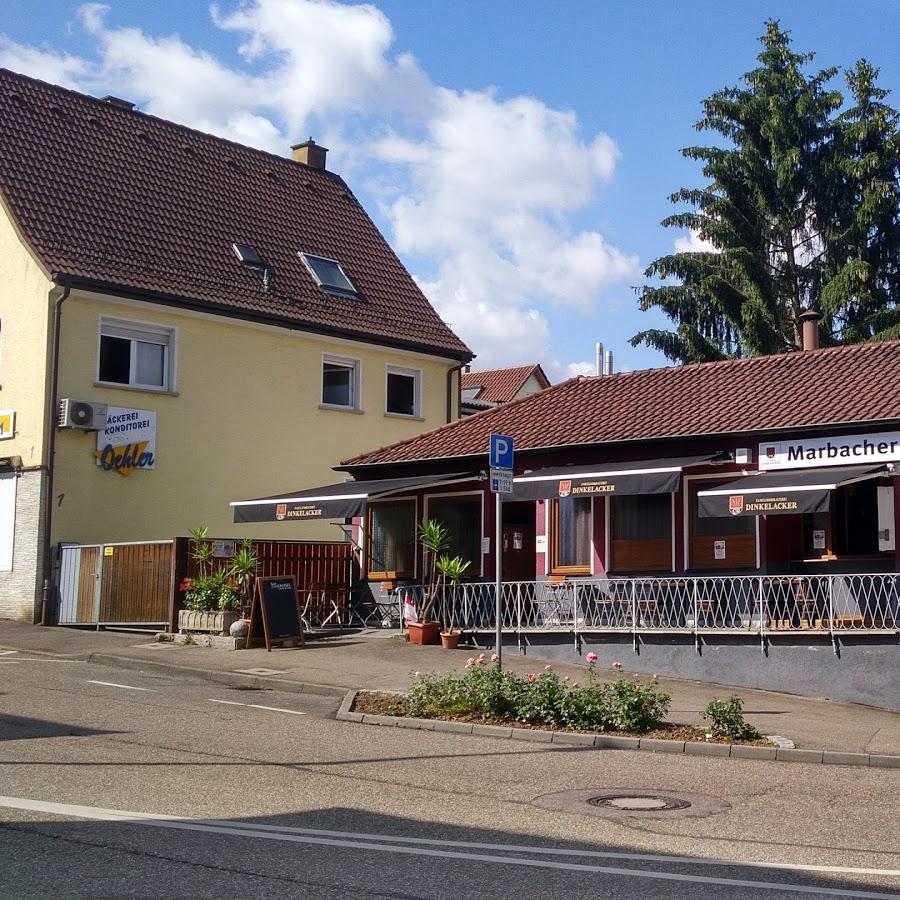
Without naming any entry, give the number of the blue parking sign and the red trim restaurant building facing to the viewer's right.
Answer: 0

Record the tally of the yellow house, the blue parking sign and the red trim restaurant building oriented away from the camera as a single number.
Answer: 0

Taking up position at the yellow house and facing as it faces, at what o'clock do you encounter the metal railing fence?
The metal railing fence is roughly at 9 o'clock from the yellow house.

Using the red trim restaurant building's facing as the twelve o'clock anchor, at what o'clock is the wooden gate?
The wooden gate is roughly at 2 o'clock from the red trim restaurant building.

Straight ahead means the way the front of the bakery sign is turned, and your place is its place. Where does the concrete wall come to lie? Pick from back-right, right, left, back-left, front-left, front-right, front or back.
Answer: front

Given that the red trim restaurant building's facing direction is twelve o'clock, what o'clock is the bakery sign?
The bakery sign is roughly at 2 o'clock from the red trim restaurant building.

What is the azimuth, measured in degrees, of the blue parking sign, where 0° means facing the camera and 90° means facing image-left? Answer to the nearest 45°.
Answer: approximately 0°

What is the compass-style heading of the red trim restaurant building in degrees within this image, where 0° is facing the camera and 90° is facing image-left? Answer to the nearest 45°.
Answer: approximately 45°

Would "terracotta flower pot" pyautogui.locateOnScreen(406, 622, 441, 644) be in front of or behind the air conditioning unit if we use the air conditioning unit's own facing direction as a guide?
in front
